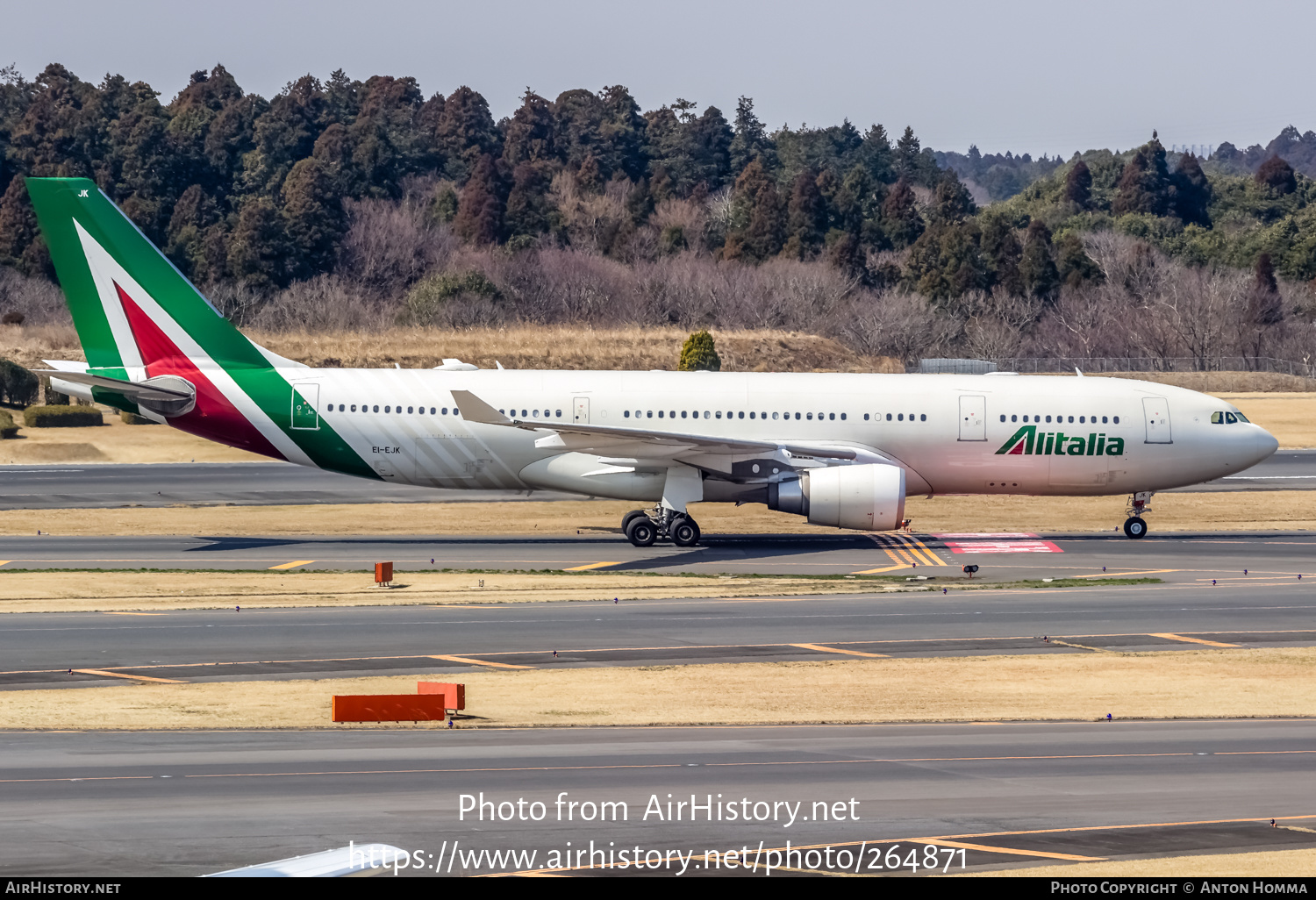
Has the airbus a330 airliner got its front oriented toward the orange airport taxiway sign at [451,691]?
no

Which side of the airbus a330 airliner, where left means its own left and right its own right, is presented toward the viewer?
right

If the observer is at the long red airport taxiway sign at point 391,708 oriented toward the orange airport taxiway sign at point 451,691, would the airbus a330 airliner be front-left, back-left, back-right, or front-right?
front-left

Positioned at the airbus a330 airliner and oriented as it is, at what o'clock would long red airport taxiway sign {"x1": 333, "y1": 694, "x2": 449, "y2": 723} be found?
The long red airport taxiway sign is roughly at 3 o'clock from the airbus a330 airliner.

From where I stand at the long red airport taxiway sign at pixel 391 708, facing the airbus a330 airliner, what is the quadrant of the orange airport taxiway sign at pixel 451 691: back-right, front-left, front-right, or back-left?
front-right

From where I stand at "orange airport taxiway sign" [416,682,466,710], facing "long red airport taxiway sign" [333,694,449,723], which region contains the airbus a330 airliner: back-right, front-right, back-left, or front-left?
back-right
